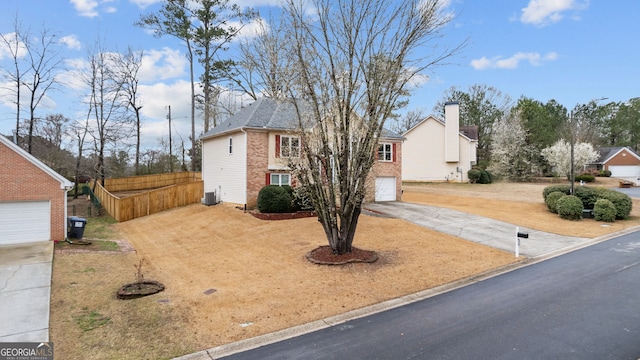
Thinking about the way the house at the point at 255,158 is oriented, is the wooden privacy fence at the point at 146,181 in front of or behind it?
behind

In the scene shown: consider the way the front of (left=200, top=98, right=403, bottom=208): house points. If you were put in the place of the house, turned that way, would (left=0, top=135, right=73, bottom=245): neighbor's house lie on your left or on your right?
on your right

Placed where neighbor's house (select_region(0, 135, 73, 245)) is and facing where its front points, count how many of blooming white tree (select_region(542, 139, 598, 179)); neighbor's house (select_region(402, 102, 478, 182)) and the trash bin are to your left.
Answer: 3

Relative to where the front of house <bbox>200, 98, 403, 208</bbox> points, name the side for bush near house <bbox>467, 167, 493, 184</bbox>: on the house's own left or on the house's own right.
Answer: on the house's own left

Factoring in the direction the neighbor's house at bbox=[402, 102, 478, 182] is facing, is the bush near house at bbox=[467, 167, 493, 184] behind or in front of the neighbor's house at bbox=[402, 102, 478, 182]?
in front

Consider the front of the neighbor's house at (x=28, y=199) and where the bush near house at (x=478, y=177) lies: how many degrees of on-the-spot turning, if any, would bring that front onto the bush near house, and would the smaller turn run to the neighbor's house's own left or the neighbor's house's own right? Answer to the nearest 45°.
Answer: approximately 90° to the neighbor's house's own left
